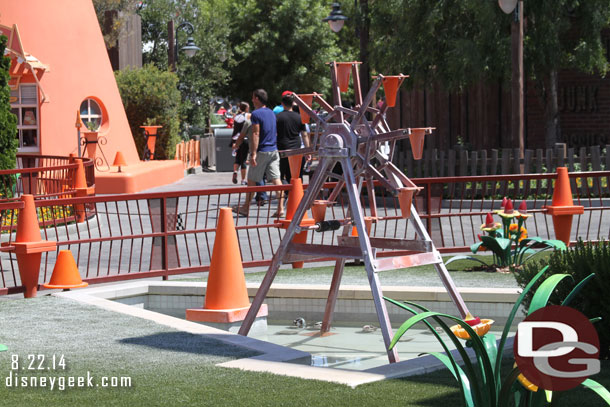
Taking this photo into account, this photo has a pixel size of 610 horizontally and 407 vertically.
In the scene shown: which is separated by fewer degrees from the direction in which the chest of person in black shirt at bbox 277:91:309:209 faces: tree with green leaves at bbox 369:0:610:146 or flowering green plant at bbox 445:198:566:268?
the tree with green leaves

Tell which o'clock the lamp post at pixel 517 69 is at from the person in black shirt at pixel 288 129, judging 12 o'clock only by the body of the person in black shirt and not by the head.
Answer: The lamp post is roughly at 2 o'clock from the person in black shirt.

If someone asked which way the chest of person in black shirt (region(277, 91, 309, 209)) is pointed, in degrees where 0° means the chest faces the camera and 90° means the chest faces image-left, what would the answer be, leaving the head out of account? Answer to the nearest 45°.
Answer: approximately 180°

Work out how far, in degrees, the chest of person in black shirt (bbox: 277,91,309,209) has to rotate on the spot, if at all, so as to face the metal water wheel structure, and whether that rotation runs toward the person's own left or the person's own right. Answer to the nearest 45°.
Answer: approximately 180°

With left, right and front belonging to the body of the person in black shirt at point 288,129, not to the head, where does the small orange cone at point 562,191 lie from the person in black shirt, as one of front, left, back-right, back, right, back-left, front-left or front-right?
back-right

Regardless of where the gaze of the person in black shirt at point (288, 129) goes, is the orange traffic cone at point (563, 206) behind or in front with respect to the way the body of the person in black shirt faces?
behind

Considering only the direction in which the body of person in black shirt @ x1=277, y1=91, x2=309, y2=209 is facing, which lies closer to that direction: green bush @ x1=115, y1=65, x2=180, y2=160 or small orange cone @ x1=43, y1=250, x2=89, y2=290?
the green bush

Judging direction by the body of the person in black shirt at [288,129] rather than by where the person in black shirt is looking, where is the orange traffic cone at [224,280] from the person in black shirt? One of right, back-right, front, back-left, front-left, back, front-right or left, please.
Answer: back
